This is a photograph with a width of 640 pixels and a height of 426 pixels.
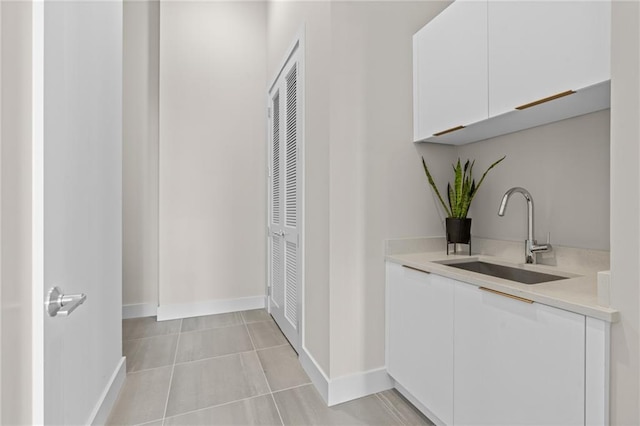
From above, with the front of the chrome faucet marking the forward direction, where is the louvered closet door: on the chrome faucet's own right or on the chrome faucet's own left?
on the chrome faucet's own right

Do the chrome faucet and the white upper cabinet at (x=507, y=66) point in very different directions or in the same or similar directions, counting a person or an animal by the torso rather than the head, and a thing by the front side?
same or similar directions

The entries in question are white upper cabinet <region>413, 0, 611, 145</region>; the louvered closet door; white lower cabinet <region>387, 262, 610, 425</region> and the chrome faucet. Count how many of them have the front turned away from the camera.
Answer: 0

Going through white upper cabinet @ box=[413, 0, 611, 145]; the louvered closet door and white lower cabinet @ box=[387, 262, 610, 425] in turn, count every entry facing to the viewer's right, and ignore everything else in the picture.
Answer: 0

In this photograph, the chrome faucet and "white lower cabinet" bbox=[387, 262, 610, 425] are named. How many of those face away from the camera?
0

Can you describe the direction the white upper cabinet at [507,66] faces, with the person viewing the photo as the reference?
facing the viewer and to the left of the viewer

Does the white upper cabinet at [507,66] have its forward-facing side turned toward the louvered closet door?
no

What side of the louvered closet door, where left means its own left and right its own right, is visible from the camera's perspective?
left

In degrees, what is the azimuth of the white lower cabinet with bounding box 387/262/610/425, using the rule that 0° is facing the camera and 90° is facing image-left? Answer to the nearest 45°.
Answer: approximately 45°

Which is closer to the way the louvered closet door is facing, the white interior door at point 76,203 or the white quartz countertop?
the white interior door

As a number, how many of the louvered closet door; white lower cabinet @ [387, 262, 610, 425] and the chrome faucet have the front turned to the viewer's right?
0
